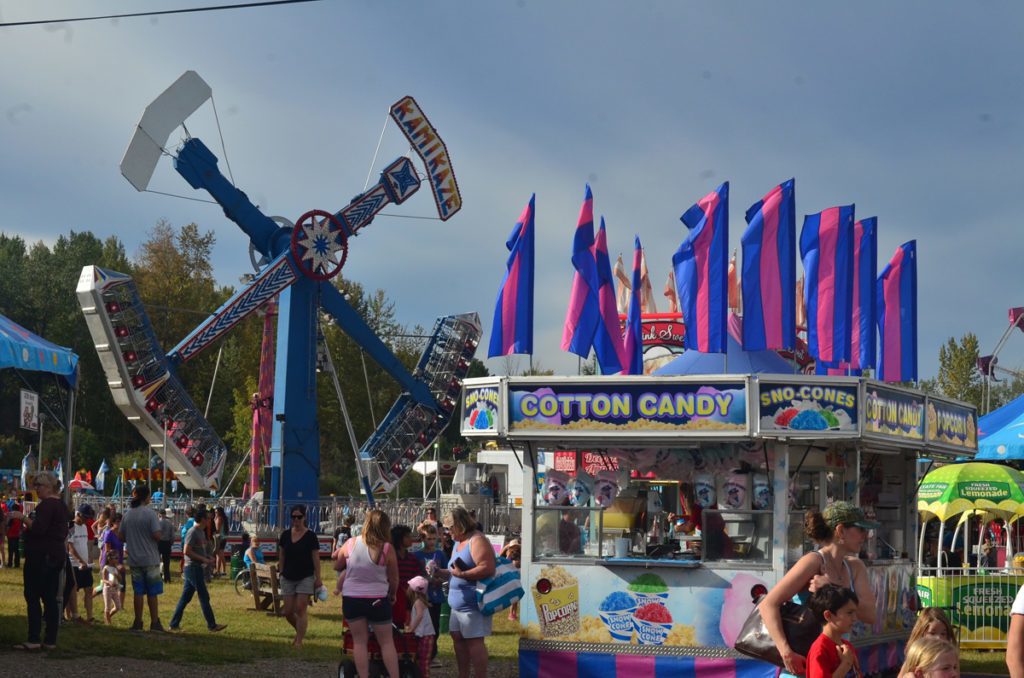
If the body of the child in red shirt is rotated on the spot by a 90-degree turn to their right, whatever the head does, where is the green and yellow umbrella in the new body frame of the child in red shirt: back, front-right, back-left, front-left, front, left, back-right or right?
back-right

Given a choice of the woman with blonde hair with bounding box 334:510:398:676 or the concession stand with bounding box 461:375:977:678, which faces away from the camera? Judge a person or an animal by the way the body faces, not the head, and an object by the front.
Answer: the woman with blonde hair

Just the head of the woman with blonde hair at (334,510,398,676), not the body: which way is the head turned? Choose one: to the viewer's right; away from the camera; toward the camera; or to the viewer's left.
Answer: away from the camera

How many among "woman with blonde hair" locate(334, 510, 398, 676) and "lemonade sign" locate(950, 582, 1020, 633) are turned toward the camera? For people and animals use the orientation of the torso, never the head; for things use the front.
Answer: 1

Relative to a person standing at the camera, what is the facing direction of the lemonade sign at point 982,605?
facing the viewer

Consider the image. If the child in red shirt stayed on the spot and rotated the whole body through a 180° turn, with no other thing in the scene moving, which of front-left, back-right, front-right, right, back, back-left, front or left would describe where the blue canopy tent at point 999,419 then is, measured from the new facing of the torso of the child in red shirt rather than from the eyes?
front-right

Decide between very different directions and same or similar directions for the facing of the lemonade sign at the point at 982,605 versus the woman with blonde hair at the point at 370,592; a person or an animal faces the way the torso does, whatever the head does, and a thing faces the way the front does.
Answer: very different directions

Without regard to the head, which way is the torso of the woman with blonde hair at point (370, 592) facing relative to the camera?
away from the camera

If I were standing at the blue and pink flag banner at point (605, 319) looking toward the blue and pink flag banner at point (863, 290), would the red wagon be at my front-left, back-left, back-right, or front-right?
back-right

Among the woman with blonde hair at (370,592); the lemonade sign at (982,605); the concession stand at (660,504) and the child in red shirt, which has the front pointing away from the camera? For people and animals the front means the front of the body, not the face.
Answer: the woman with blonde hair

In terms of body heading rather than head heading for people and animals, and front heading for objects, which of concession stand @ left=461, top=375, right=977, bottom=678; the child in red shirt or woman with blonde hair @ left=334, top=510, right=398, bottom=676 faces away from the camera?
the woman with blonde hair

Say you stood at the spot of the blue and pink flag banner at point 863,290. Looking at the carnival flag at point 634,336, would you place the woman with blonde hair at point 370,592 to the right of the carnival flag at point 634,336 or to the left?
left

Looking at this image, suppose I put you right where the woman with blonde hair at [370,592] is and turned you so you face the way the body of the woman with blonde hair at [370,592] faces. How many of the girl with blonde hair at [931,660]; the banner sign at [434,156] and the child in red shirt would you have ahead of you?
1

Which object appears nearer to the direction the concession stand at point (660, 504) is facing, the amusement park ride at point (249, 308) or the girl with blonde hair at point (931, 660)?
the girl with blonde hair

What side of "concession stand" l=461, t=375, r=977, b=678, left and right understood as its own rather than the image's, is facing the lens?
front
